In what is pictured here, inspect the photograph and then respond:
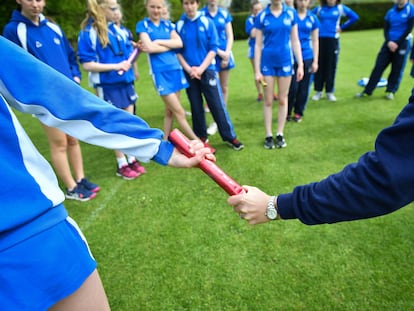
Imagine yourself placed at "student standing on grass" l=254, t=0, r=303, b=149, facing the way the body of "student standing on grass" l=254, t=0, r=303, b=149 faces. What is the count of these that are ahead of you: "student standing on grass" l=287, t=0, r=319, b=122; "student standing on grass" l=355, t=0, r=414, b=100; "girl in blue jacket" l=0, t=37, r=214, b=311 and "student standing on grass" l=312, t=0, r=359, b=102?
1

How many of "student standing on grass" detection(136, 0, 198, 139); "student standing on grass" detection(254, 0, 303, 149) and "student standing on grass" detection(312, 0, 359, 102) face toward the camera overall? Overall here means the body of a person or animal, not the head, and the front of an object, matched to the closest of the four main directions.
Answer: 3

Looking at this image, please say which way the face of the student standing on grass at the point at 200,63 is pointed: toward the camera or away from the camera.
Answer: toward the camera

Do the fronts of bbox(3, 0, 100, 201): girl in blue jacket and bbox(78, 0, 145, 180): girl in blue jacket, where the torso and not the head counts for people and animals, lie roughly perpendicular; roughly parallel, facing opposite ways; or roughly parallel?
roughly parallel

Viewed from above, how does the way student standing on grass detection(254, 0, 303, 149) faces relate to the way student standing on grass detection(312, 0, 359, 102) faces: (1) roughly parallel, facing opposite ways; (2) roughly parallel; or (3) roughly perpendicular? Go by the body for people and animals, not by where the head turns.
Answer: roughly parallel

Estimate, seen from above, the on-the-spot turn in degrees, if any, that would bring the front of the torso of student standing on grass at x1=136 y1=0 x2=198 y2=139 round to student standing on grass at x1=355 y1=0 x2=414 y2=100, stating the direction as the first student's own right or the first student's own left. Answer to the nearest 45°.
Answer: approximately 90° to the first student's own left

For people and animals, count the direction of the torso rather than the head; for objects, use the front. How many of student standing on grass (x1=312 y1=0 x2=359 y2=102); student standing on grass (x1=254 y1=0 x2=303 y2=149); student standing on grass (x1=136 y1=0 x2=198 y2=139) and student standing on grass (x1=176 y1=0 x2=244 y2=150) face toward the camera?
4

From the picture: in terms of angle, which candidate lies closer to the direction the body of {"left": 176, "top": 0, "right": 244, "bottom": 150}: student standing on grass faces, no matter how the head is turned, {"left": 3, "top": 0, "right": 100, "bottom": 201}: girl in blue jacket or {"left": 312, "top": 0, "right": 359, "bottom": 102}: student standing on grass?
the girl in blue jacket

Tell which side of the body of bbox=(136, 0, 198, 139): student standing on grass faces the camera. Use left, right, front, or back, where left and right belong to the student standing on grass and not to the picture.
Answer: front

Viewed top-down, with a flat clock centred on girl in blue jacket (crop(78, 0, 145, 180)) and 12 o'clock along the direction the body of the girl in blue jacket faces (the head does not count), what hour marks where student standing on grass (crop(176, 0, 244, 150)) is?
The student standing on grass is roughly at 10 o'clock from the girl in blue jacket.

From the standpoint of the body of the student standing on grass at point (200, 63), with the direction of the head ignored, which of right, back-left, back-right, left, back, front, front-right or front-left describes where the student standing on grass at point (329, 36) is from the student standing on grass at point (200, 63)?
back-left

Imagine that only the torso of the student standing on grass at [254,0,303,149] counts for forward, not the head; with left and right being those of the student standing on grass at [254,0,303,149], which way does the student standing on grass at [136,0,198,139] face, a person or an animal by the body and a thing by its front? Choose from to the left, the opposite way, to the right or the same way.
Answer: the same way

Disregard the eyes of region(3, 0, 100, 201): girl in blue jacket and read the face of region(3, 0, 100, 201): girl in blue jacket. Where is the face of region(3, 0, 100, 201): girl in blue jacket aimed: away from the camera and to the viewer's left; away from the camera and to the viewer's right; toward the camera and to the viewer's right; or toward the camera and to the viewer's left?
toward the camera and to the viewer's right

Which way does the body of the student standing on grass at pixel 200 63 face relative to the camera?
toward the camera

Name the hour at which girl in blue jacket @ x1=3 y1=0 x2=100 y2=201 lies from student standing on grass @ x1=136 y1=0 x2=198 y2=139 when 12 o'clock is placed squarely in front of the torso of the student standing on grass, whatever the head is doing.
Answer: The girl in blue jacket is roughly at 2 o'clock from the student standing on grass.

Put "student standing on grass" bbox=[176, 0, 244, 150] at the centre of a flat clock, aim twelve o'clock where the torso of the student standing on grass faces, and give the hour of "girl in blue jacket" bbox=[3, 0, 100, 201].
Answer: The girl in blue jacket is roughly at 2 o'clock from the student standing on grass.

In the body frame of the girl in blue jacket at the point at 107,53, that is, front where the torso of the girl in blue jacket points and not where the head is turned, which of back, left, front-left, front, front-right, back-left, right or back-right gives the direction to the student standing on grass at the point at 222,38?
left

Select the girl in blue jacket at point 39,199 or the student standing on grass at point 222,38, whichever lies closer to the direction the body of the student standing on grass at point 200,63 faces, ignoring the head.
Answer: the girl in blue jacket
